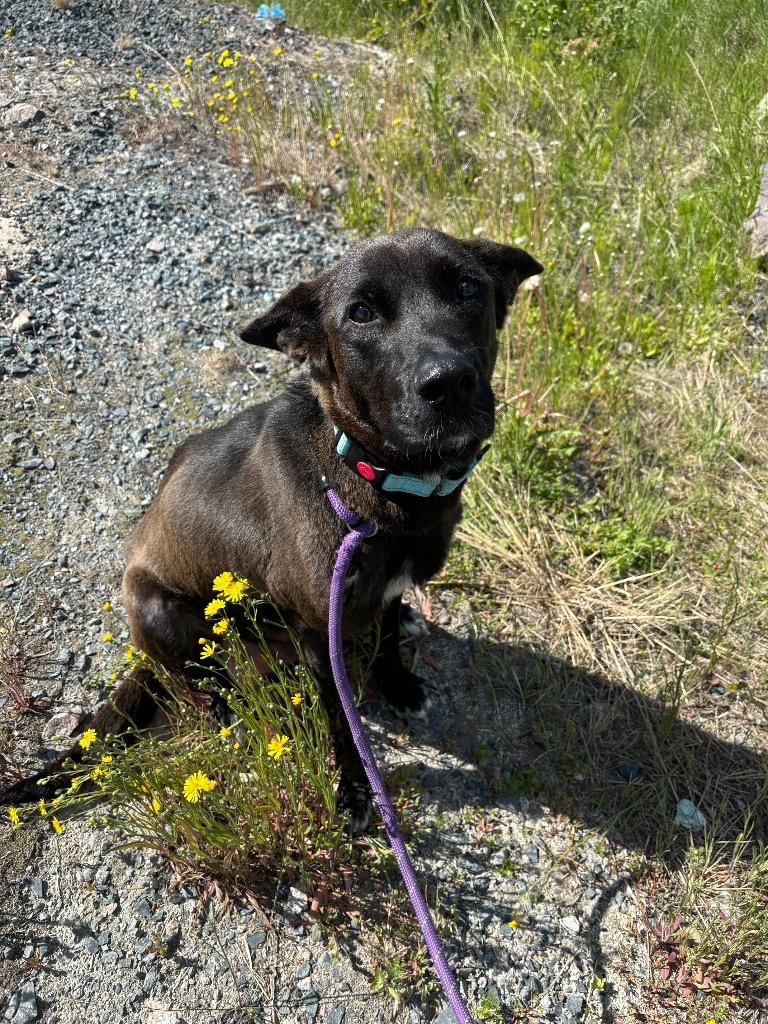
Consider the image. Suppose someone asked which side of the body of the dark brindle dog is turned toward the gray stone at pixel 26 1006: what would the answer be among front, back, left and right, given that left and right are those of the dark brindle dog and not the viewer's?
right

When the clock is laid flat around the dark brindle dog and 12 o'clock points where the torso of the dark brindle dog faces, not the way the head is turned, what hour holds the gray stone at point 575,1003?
The gray stone is roughly at 12 o'clock from the dark brindle dog.

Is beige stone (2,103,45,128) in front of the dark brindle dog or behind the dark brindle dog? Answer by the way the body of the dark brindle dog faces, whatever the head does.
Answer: behind

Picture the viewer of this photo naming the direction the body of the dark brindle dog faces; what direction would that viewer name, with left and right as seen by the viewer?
facing the viewer and to the right of the viewer
